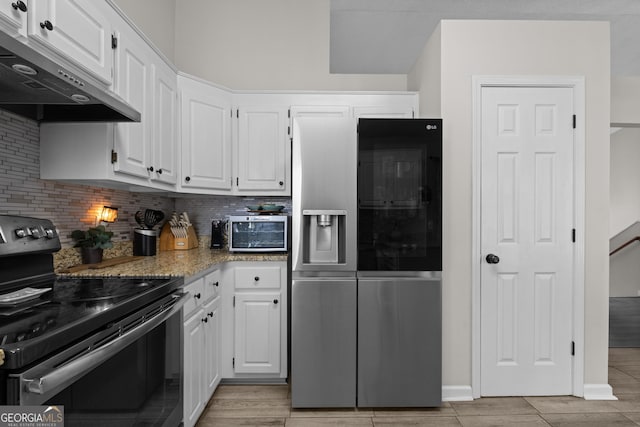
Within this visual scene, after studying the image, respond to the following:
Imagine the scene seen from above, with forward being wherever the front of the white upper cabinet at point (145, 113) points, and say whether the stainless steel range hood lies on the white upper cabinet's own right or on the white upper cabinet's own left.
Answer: on the white upper cabinet's own right

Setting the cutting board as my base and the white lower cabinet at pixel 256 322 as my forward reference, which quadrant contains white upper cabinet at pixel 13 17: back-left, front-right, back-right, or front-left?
back-right

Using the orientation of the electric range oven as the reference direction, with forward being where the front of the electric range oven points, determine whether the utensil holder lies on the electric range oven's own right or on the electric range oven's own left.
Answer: on the electric range oven's own left

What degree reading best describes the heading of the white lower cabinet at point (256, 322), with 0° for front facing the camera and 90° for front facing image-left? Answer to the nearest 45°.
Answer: approximately 0°

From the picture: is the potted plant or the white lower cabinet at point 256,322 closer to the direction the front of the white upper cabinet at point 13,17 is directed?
the white lower cabinet

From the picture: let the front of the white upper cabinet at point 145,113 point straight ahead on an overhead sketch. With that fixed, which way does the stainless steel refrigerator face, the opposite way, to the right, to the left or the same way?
to the right

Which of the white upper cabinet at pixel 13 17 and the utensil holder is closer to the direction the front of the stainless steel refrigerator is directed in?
the white upper cabinet

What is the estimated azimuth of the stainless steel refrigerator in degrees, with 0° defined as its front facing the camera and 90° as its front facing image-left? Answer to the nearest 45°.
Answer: approximately 0°

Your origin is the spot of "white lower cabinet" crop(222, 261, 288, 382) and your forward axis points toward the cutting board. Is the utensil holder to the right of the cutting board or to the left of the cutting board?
right

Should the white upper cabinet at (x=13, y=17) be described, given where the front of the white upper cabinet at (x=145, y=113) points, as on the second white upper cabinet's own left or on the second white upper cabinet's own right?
on the second white upper cabinet's own right

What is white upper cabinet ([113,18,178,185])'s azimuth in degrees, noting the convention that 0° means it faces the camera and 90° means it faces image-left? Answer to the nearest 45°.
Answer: approximately 315°

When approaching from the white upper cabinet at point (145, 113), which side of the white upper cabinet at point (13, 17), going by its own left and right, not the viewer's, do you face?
left
